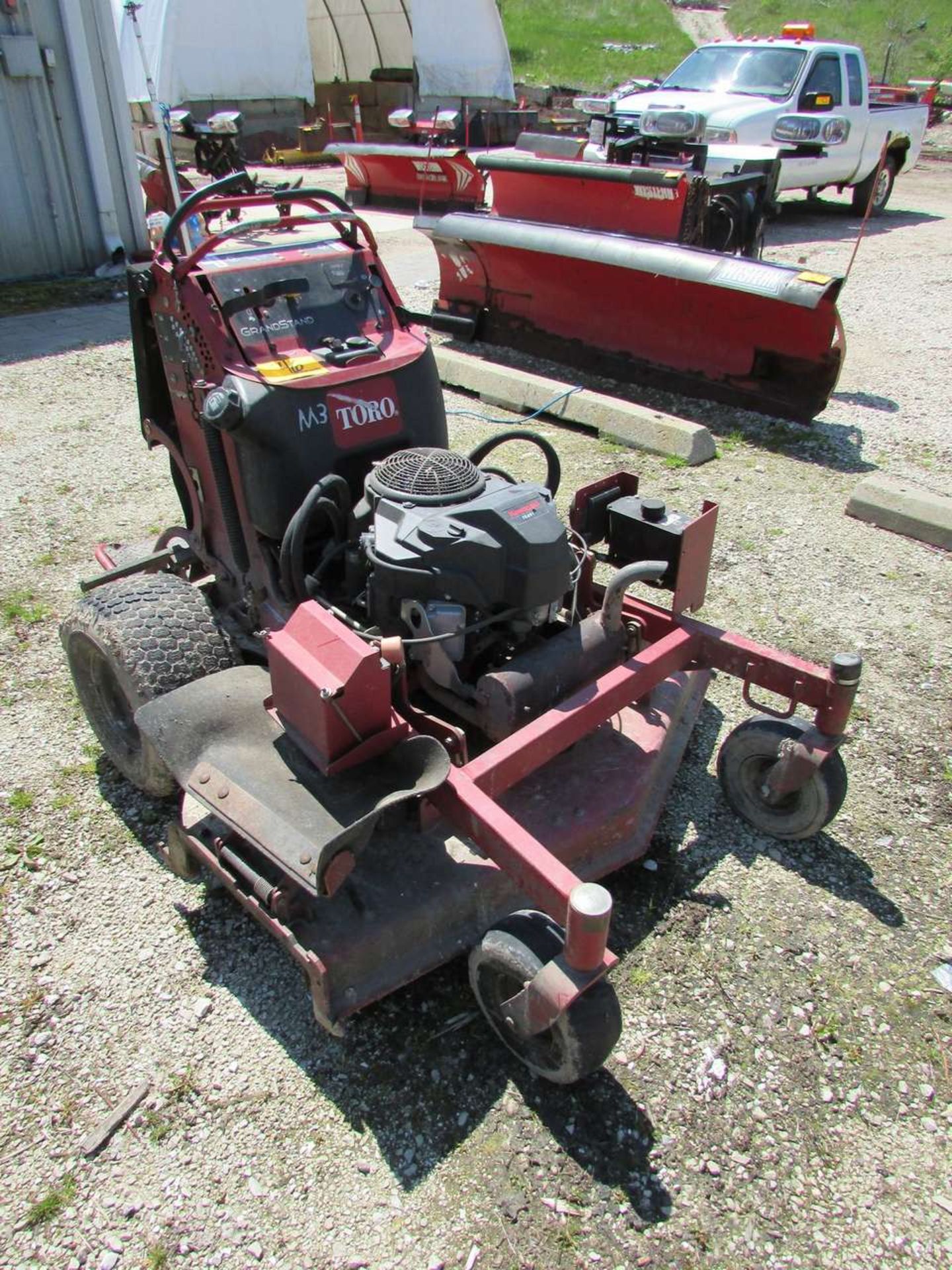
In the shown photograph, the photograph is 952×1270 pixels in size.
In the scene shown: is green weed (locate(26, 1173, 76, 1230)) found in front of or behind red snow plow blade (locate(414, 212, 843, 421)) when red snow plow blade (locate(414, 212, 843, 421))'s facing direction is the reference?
in front

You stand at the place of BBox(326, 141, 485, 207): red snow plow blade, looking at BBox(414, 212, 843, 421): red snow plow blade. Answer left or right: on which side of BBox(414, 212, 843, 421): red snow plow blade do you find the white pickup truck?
left

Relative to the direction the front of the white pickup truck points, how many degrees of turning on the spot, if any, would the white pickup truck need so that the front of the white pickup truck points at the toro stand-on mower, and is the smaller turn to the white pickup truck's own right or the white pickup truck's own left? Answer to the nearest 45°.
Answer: approximately 45° to the white pickup truck's own left

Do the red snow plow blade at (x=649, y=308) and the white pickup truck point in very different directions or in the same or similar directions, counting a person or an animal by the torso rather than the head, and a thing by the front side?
same or similar directions

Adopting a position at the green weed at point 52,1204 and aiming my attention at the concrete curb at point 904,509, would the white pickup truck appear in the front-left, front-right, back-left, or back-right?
front-left

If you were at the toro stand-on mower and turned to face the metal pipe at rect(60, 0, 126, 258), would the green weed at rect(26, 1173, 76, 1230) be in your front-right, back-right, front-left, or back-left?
back-left

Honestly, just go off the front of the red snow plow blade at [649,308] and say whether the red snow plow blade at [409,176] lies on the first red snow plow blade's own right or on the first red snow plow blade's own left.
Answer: on the first red snow plow blade's own right

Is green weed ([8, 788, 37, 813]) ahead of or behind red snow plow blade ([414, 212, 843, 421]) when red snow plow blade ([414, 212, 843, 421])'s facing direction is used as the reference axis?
ahead

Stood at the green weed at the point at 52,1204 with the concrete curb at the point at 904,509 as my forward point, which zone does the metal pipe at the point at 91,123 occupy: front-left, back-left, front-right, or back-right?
front-left

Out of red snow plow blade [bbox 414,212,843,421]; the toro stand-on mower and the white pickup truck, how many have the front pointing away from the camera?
0

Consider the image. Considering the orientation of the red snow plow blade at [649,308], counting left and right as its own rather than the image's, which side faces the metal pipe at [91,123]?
right

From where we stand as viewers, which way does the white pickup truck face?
facing the viewer and to the left of the viewer

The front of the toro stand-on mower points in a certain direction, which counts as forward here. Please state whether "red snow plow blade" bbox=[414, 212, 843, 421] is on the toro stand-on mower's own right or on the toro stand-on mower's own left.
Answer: on the toro stand-on mower's own left

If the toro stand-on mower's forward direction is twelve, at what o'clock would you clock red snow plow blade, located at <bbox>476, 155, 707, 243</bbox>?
The red snow plow blade is roughly at 8 o'clock from the toro stand-on mower.

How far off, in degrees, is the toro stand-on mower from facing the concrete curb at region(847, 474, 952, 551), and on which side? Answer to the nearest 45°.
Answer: approximately 90° to its left

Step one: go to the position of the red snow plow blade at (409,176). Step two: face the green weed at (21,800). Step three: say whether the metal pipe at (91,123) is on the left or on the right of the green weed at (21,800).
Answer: right

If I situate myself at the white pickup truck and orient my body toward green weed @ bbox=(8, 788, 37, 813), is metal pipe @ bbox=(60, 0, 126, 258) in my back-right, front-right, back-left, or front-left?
front-right
